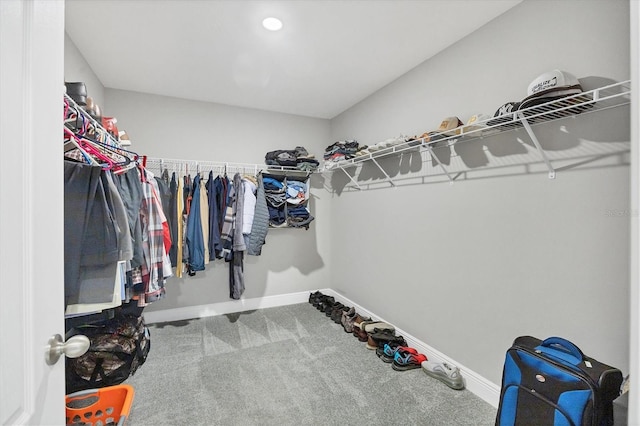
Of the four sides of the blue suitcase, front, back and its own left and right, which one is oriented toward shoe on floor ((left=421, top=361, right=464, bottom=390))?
right

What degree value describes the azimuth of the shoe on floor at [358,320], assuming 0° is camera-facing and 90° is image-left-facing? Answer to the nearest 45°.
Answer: approximately 45°

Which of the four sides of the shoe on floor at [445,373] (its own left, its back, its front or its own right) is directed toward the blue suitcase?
back

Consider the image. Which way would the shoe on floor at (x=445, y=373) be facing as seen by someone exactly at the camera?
facing away from the viewer and to the left of the viewer

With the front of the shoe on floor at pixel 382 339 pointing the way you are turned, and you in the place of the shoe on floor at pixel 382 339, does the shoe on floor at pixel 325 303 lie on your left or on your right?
on your left
